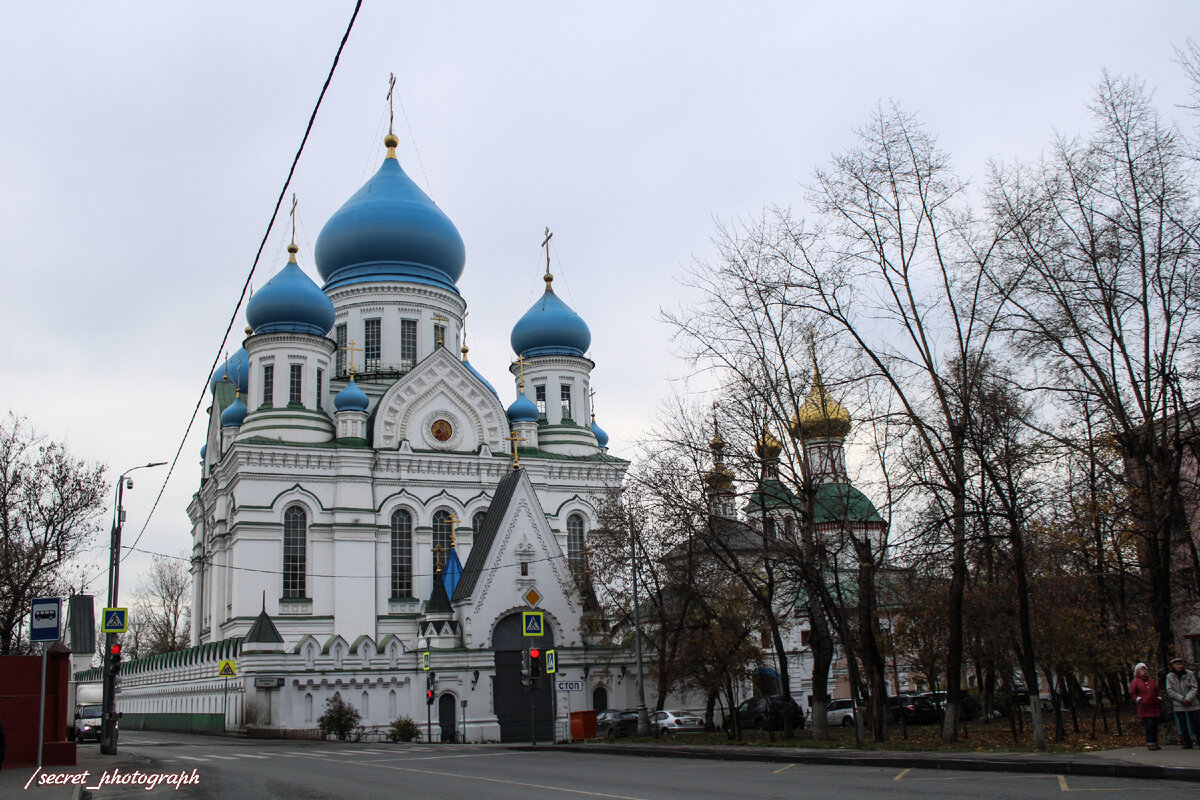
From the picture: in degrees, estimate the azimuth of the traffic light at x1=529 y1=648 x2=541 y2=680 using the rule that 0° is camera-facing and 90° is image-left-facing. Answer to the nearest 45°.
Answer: approximately 0°

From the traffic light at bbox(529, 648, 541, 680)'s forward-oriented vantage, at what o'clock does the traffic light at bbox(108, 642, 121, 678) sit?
the traffic light at bbox(108, 642, 121, 678) is roughly at 3 o'clock from the traffic light at bbox(529, 648, 541, 680).

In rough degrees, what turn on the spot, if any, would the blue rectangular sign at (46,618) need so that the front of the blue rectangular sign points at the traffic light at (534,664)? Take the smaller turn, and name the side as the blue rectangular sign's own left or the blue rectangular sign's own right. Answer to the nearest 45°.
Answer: approximately 135° to the blue rectangular sign's own left

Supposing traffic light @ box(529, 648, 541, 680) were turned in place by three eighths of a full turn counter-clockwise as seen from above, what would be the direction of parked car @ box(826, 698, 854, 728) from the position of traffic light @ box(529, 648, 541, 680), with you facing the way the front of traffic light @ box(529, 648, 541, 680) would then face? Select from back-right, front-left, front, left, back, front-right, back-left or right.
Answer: front

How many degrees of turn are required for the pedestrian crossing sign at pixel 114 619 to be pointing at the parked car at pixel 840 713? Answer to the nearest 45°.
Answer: approximately 90° to its left
